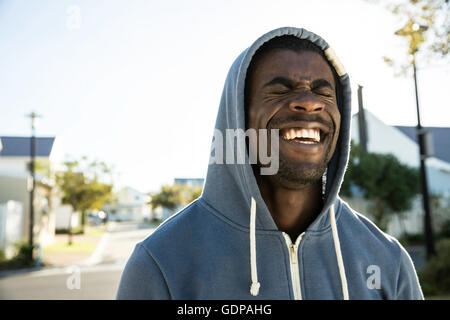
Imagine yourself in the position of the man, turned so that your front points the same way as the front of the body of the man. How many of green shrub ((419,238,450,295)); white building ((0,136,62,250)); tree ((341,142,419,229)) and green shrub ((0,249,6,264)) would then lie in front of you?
0

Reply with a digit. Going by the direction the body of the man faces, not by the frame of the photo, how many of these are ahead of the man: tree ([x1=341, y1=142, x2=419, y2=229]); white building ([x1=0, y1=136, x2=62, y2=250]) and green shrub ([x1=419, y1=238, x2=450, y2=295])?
0

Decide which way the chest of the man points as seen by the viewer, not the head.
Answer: toward the camera

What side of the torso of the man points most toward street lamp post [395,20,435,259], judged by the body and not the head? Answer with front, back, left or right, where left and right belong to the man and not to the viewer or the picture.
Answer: back

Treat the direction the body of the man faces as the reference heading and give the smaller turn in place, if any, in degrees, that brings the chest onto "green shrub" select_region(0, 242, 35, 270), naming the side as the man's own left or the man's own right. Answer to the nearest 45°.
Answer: approximately 135° to the man's own right

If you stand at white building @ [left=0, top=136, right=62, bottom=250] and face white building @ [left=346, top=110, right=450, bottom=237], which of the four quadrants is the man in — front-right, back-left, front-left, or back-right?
front-right

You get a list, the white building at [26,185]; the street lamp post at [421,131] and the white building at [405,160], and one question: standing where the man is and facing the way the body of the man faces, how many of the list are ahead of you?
0

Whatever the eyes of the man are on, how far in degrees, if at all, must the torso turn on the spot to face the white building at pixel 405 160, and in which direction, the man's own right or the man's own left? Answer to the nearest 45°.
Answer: approximately 180°

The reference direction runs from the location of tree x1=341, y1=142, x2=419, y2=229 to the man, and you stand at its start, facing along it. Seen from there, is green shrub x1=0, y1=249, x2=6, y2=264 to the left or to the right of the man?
right

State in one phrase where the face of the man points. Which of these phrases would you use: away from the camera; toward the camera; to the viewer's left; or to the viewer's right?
toward the camera

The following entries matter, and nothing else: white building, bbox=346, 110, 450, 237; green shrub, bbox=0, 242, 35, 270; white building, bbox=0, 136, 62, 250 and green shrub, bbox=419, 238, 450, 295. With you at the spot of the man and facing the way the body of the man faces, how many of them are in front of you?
0

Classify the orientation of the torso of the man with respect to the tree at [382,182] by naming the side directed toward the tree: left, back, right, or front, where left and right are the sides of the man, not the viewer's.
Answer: back

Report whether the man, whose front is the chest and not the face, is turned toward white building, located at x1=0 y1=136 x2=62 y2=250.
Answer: no

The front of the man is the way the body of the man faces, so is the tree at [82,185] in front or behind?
behind
